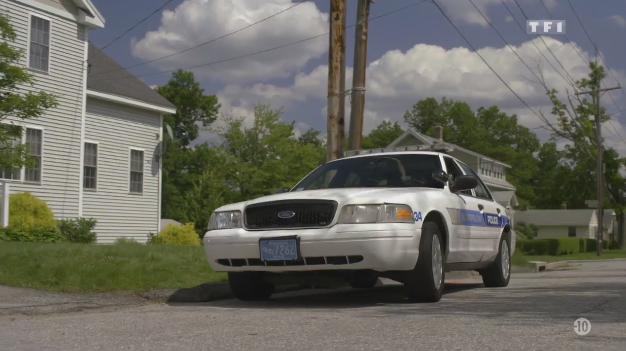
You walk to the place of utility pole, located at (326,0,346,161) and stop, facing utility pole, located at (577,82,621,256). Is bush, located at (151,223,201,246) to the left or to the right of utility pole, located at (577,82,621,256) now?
left

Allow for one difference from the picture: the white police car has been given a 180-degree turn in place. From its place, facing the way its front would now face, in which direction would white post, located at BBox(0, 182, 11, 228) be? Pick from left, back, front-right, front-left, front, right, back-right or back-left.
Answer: left

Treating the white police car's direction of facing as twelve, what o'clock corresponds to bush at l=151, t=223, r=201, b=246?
The bush is roughly at 4 o'clock from the white police car.

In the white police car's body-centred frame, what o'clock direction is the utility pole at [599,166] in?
The utility pole is roughly at 5 o'clock from the white police car.

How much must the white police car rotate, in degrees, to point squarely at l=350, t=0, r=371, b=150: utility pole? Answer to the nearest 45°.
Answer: approximately 135° to its right

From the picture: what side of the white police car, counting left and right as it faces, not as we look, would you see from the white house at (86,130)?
right

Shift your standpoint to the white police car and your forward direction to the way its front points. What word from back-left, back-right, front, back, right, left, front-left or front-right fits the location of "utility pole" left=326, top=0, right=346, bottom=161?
back-right

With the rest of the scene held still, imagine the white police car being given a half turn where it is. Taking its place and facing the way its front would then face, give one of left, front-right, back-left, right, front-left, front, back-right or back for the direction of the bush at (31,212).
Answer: left

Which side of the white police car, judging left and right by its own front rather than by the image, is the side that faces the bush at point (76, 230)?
right

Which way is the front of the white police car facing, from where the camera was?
facing the viewer and to the left of the viewer
